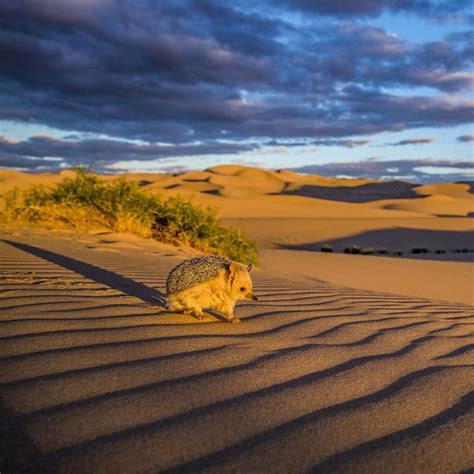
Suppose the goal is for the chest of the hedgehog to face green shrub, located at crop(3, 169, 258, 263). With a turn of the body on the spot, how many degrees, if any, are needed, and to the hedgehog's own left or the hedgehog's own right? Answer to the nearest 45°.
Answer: approximately 90° to the hedgehog's own left

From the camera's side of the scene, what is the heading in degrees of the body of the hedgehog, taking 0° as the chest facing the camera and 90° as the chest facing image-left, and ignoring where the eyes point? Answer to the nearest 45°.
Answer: approximately 270°
